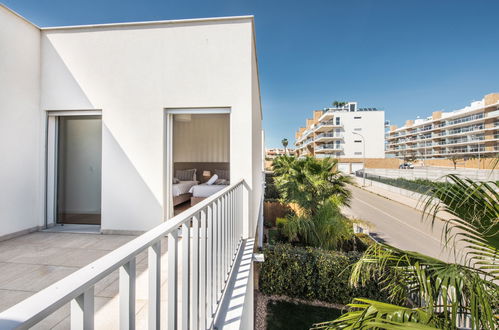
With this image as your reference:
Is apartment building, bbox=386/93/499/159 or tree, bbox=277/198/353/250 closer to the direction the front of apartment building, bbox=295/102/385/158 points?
the tree

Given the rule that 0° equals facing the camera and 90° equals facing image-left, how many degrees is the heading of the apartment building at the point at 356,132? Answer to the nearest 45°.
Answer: approximately 45°

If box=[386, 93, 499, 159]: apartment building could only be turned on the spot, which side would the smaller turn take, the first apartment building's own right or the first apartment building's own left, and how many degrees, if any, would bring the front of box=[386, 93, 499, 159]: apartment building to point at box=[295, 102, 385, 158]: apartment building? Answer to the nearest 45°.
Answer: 0° — it already faces it

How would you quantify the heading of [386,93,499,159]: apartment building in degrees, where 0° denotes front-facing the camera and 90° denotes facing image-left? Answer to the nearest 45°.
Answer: approximately 45°

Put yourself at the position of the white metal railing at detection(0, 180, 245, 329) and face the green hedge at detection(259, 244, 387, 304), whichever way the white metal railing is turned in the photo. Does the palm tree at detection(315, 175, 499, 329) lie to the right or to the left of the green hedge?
right

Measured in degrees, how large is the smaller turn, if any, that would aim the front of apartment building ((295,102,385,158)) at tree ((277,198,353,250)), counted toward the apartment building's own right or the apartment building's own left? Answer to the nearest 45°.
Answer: approximately 45° to the apartment building's own left

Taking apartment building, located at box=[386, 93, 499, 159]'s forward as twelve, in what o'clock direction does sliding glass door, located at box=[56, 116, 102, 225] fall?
The sliding glass door is roughly at 11 o'clock from the apartment building.

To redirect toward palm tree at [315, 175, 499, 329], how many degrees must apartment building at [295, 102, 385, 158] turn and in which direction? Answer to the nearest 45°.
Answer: approximately 45° to its left
